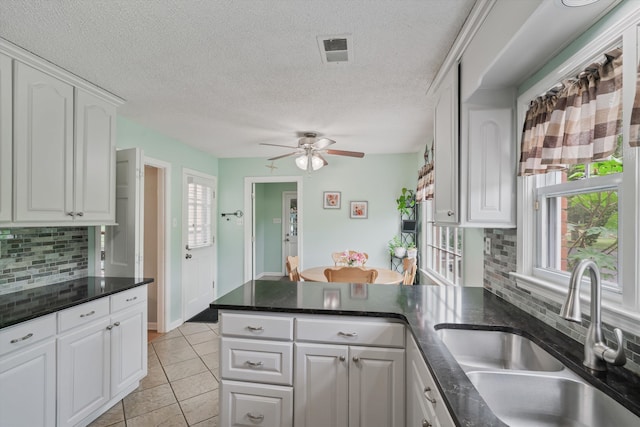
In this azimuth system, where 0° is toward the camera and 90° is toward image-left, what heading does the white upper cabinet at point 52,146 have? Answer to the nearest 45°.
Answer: approximately 315°

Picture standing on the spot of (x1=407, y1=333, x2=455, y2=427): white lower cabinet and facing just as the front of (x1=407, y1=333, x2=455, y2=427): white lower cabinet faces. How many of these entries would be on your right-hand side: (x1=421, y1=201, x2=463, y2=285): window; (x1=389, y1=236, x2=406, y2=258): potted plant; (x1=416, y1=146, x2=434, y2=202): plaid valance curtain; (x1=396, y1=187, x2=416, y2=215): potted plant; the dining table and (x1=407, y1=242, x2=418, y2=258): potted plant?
6

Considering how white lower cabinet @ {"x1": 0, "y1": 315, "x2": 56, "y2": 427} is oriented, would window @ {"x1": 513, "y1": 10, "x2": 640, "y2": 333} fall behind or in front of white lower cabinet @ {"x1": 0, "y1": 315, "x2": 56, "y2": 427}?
in front

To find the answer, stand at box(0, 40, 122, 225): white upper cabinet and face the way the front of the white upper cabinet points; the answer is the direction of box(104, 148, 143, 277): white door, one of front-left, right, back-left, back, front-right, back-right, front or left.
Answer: left

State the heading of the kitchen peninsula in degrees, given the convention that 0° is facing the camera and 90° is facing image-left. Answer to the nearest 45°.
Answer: approximately 0°

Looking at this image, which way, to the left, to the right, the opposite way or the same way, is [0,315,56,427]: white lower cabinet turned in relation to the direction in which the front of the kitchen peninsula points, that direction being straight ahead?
to the left

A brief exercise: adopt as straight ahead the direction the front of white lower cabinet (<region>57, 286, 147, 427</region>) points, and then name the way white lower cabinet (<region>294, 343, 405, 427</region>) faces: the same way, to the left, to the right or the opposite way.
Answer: to the right

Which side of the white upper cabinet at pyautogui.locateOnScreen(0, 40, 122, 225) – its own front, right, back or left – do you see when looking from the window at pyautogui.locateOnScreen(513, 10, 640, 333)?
front

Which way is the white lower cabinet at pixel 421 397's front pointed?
to the viewer's left
